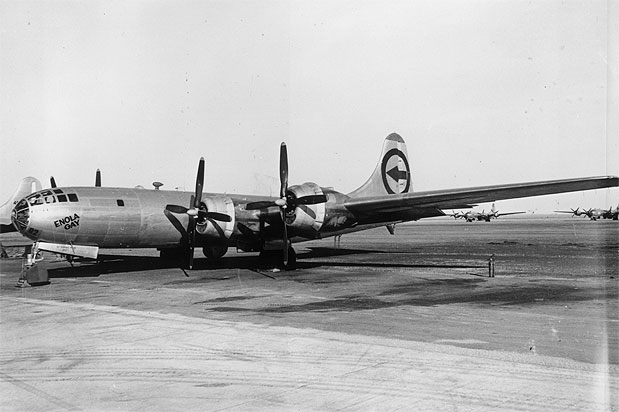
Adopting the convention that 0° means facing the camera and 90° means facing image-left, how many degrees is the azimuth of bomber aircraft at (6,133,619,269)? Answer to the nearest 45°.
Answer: approximately 45°
